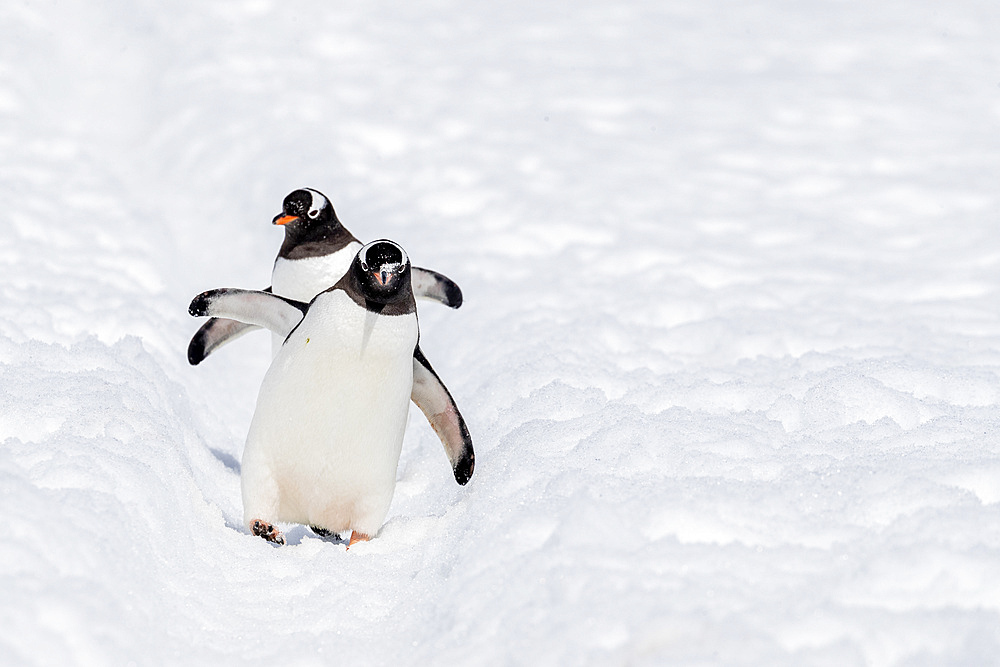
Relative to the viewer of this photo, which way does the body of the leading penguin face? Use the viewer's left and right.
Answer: facing the viewer

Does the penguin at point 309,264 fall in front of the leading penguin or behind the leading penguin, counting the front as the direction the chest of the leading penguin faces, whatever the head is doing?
behind
